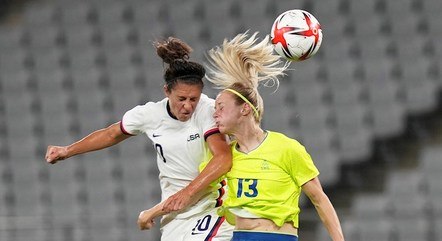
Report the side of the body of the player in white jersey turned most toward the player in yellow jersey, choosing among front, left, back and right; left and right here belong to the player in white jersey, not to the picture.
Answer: left

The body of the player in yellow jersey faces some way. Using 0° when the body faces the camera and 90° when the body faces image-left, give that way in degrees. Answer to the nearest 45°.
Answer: approximately 45°

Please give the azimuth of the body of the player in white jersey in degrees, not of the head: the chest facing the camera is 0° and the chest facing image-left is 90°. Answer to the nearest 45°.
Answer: approximately 45°

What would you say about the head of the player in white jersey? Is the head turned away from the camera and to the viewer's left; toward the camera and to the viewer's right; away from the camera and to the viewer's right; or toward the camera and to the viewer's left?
toward the camera and to the viewer's right

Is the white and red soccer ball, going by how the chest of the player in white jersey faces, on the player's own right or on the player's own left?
on the player's own left

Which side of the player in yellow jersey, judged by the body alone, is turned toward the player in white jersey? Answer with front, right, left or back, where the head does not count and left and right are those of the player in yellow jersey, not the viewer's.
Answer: right
